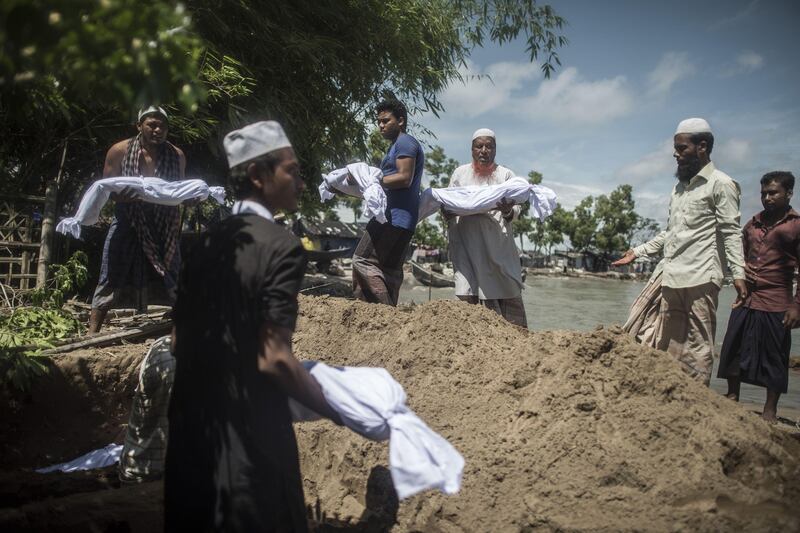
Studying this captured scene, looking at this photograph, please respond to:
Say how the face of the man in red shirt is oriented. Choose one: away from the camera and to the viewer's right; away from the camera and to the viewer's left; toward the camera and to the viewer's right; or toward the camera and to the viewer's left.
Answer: toward the camera and to the viewer's left

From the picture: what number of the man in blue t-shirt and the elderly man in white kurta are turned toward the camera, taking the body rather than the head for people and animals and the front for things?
1

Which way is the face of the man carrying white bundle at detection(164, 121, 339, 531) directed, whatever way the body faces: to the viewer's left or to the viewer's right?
to the viewer's right

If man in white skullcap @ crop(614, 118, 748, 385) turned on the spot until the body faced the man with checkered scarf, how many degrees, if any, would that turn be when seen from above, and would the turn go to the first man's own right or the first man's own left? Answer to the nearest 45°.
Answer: approximately 45° to the first man's own right

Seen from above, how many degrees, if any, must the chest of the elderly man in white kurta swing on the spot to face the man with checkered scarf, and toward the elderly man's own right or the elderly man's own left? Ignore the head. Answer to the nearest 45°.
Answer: approximately 90° to the elderly man's own right

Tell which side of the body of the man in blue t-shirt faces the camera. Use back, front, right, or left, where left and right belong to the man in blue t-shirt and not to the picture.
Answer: left

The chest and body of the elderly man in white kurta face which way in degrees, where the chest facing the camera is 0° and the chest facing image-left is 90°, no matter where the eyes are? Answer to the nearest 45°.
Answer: approximately 0°

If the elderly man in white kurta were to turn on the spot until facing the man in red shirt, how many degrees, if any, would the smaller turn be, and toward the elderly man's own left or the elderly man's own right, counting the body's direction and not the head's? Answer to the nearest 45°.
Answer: approximately 90° to the elderly man's own left

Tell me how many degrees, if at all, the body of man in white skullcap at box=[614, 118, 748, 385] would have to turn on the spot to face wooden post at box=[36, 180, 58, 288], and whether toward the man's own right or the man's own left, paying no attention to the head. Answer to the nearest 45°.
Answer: approximately 45° to the man's own right

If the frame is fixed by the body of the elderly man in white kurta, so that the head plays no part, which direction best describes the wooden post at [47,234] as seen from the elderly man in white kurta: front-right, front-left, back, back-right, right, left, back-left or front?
right
